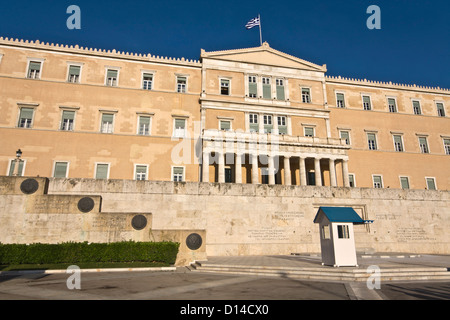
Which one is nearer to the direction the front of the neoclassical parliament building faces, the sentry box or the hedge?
the sentry box

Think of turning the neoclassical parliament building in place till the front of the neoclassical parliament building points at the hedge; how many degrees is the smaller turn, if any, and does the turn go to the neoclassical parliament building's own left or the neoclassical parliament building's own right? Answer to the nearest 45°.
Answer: approximately 45° to the neoclassical parliament building's own right

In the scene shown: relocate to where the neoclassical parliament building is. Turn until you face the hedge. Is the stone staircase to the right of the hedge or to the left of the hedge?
left

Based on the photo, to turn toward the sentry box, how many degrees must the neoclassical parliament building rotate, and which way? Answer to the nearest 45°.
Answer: approximately 45° to its right

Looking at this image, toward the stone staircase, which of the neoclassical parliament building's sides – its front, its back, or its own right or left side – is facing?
front
